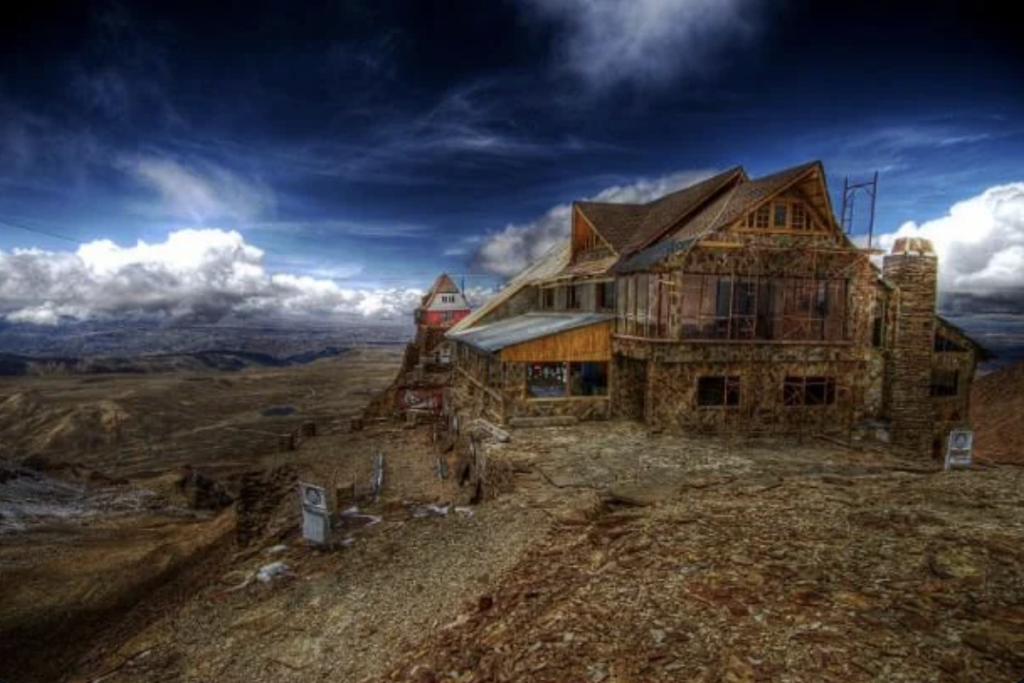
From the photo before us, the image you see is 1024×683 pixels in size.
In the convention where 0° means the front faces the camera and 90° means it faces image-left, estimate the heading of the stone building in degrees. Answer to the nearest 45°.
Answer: approximately 0°

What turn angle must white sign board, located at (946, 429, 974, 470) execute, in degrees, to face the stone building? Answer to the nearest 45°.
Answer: approximately 90° to its right

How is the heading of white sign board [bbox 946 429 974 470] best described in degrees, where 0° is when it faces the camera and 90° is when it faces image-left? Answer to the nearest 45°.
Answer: approximately 0°

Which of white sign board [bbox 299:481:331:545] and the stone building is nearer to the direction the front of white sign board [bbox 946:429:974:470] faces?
the white sign board

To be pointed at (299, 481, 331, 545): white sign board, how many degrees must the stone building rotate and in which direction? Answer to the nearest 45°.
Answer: approximately 45° to its right

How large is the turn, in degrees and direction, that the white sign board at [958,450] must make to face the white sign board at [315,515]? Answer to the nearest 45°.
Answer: approximately 45° to its right
